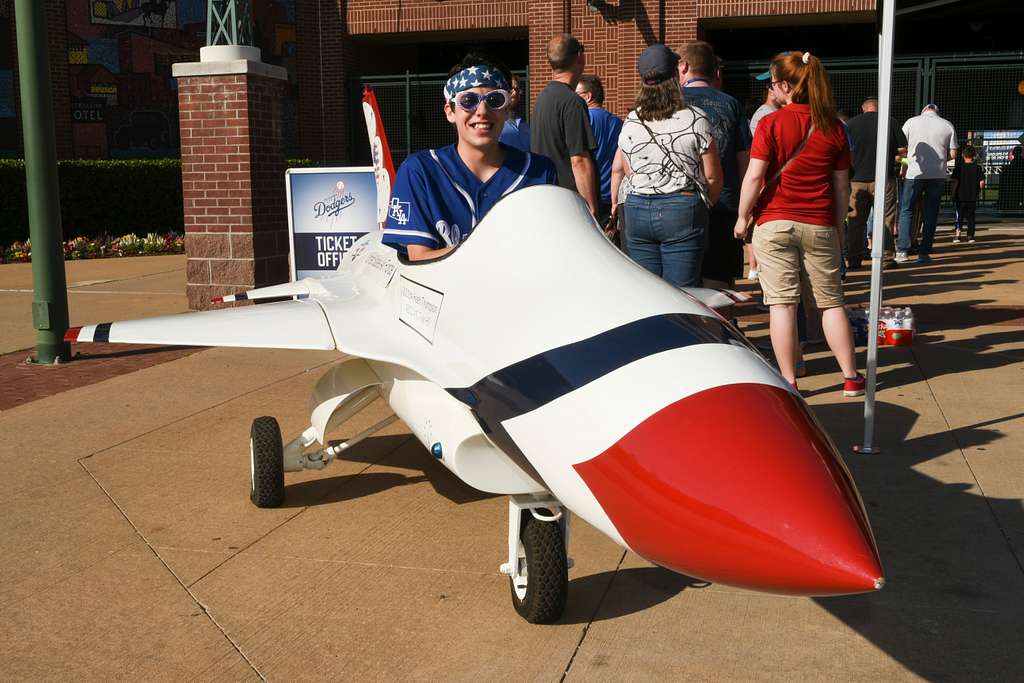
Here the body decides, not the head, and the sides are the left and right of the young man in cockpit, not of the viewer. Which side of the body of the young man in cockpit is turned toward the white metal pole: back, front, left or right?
left

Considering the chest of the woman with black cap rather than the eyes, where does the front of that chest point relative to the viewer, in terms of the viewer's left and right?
facing away from the viewer

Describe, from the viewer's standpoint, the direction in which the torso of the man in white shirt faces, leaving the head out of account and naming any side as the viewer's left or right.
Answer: facing away from the viewer

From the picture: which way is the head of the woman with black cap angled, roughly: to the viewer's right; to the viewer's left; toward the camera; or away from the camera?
away from the camera

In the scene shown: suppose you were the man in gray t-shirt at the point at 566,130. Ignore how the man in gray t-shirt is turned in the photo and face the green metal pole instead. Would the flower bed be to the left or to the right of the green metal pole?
right

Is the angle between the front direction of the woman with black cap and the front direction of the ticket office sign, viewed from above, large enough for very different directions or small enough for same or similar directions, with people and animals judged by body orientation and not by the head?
very different directions

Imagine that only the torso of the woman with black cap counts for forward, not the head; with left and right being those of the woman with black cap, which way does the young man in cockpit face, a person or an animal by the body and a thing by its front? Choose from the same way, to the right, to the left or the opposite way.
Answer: the opposite way

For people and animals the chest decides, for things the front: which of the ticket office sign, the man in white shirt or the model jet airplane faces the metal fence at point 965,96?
the man in white shirt

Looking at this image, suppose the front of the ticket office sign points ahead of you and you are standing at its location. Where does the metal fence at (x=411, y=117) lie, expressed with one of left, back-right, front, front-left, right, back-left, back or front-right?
back
